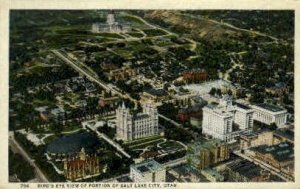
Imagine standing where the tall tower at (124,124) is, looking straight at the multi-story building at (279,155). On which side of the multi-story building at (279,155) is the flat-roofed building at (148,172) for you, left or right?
right

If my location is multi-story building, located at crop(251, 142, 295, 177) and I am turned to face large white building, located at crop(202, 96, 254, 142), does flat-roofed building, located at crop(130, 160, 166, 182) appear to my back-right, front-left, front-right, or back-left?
front-left
